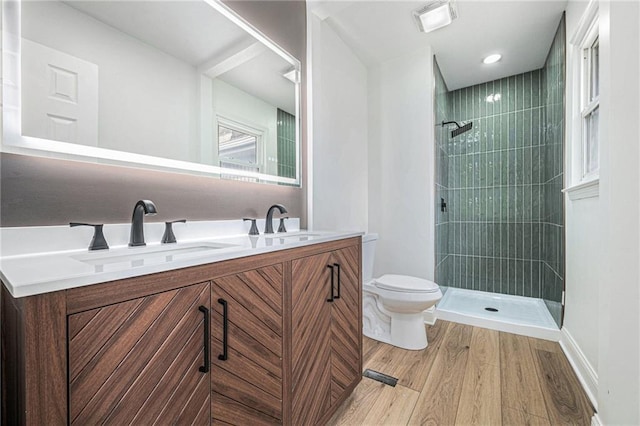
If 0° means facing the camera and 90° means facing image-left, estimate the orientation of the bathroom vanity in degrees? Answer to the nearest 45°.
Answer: approximately 315°

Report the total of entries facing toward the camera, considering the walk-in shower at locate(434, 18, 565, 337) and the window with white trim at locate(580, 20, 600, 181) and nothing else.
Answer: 1

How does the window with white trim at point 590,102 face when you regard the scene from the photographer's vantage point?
facing to the left of the viewer

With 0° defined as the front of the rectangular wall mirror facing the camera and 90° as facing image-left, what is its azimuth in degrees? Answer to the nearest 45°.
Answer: approximately 315°

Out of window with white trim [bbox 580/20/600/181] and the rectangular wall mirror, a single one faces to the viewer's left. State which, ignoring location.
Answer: the window with white trim
